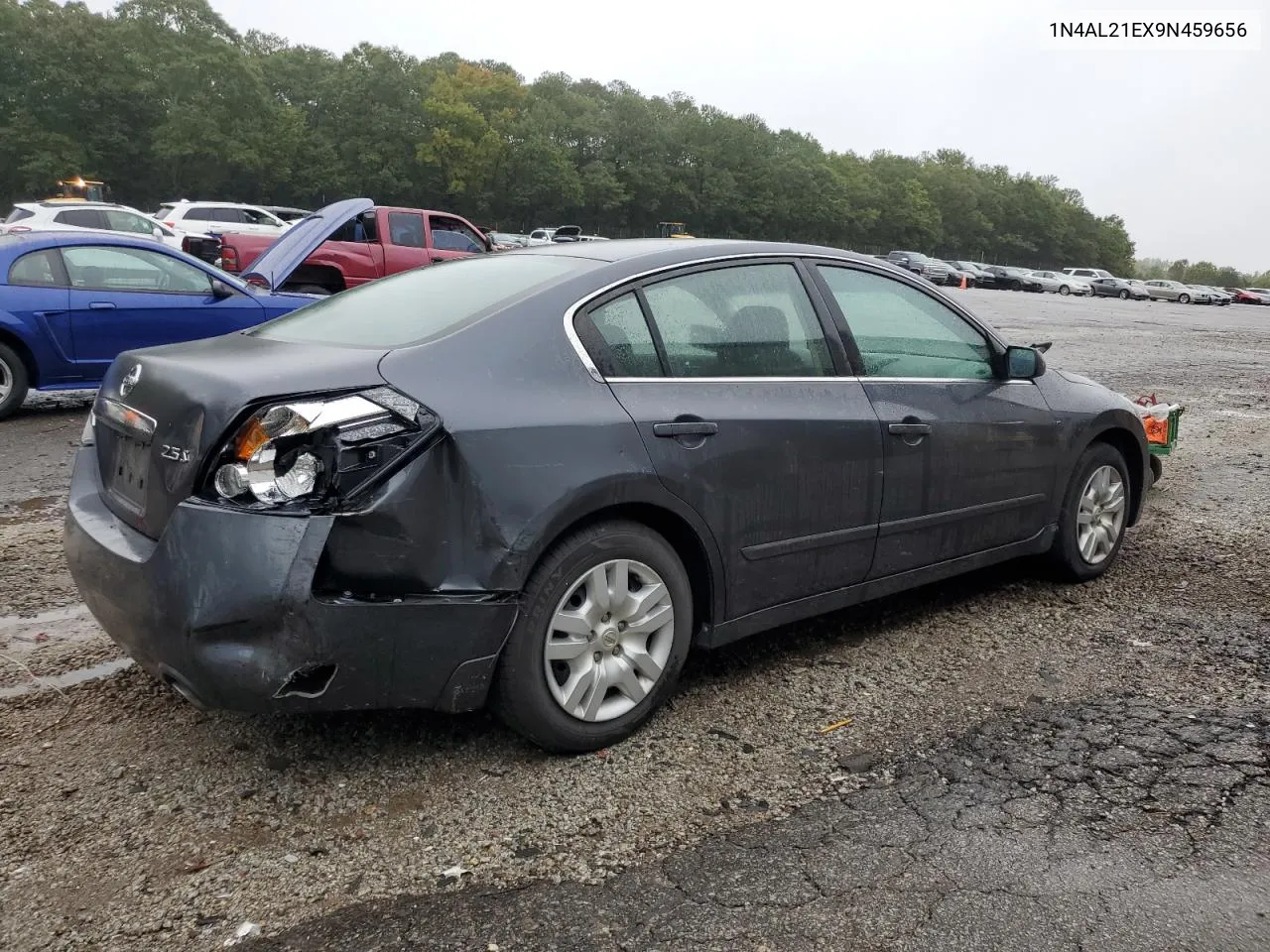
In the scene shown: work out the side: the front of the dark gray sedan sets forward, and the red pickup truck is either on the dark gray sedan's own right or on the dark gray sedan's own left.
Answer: on the dark gray sedan's own left

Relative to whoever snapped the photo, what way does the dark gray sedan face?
facing away from the viewer and to the right of the viewer

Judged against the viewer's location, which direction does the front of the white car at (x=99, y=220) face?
facing to the right of the viewer

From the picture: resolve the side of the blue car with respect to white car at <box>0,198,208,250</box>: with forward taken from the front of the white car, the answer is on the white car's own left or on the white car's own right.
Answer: on the white car's own right

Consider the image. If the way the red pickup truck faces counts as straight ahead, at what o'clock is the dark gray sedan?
The dark gray sedan is roughly at 3 o'clock from the red pickup truck.

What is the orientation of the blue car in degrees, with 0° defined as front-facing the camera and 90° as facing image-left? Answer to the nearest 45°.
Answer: approximately 270°

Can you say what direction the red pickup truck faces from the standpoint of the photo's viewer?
facing to the right of the viewer

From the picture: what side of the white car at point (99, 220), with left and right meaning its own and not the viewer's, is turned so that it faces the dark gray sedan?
right

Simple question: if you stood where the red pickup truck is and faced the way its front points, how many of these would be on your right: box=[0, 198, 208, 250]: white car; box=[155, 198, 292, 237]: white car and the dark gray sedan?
1
